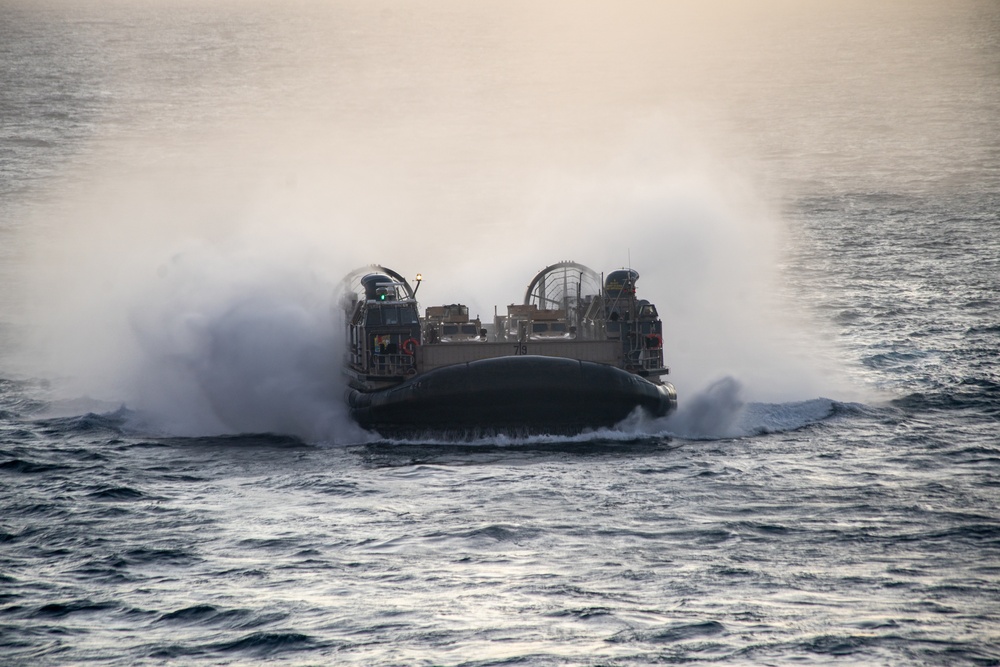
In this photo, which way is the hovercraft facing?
toward the camera
